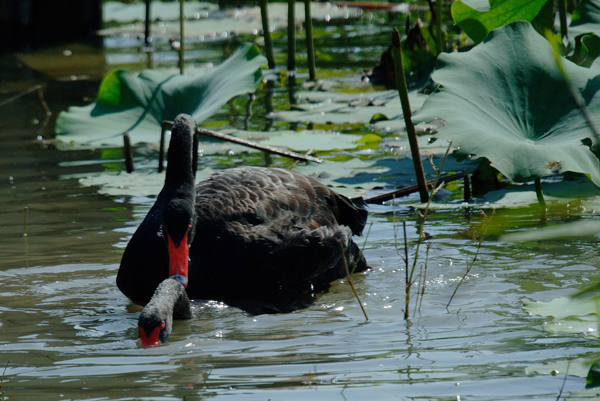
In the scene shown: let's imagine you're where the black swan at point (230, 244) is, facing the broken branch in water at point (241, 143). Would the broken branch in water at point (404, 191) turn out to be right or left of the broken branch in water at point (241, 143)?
right

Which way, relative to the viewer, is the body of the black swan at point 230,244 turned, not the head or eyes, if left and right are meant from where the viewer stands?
facing the viewer and to the left of the viewer

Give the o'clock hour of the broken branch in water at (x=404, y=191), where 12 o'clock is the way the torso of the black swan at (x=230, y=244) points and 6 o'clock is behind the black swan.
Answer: The broken branch in water is roughly at 6 o'clock from the black swan.

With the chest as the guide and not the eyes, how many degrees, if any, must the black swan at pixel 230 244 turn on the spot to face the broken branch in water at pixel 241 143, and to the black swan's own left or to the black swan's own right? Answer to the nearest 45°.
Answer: approximately 135° to the black swan's own right
